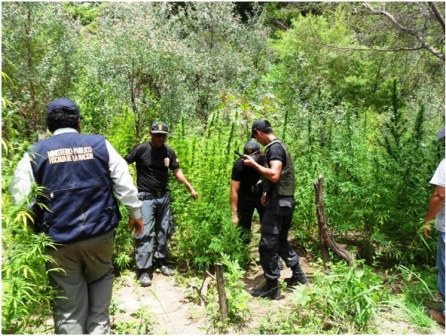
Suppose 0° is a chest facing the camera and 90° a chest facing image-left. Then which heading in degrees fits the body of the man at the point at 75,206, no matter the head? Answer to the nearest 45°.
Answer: approximately 180°

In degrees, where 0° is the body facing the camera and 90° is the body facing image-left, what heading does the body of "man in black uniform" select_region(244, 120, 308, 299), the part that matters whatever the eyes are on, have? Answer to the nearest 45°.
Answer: approximately 90°

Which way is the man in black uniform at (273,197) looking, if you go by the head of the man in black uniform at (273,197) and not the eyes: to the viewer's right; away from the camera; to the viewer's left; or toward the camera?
to the viewer's left

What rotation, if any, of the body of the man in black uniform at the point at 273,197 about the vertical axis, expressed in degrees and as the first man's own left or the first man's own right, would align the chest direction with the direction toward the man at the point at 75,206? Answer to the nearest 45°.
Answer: approximately 45° to the first man's own left

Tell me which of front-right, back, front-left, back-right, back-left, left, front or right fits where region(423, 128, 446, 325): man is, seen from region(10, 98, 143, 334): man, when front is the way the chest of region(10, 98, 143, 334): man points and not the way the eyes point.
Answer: right

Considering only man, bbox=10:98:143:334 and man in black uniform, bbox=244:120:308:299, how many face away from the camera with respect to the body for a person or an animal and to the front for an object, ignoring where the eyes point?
1

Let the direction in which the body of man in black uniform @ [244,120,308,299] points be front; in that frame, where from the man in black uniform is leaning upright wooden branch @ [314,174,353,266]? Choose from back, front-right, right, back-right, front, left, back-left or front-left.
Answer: back-right

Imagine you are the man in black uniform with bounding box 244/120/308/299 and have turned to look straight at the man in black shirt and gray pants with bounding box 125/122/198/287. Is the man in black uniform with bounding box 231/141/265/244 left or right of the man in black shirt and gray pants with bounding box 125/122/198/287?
right
